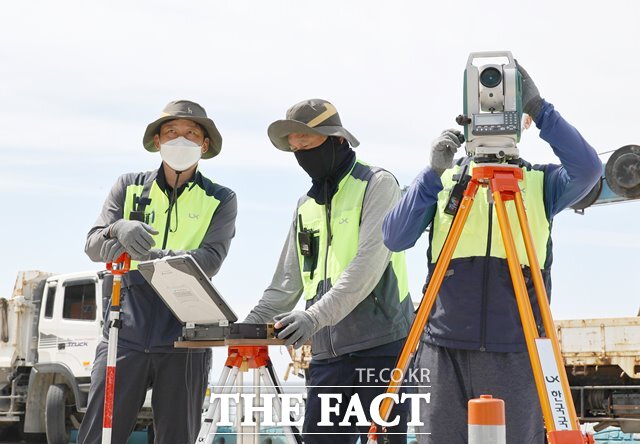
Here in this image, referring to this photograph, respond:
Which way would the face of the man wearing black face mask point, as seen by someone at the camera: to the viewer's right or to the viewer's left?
to the viewer's left

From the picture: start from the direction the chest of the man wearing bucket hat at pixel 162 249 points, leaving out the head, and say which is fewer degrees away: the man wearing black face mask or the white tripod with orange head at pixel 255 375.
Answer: the white tripod with orange head

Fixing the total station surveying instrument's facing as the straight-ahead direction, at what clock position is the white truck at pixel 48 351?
The white truck is roughly at 5 o'clock from the total station surveying instrument.

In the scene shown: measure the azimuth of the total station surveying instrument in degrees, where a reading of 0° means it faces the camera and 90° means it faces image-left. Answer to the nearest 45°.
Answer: approximately 0°
